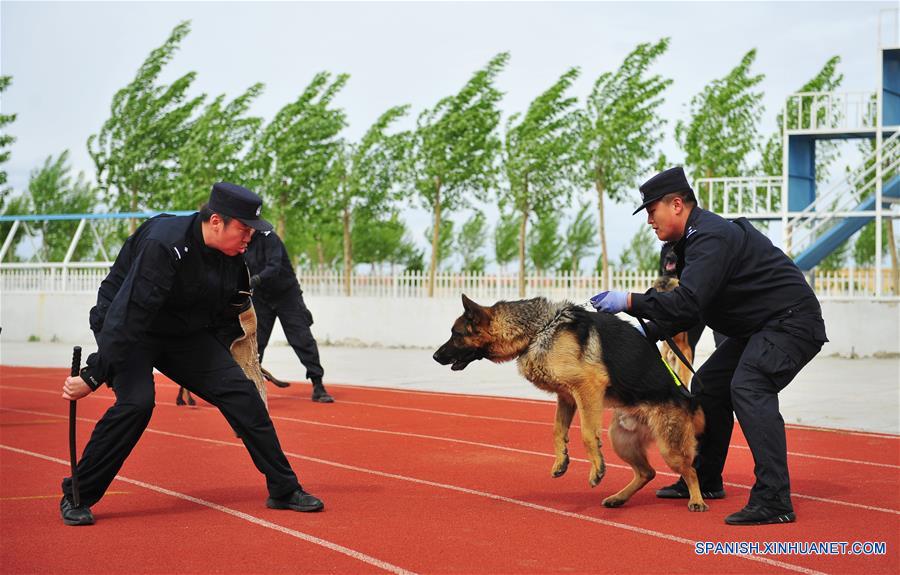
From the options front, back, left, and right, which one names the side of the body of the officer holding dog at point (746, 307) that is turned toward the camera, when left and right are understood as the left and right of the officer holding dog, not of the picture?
left

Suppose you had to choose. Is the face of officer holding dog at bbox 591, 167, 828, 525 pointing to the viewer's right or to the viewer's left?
to the viewer's left

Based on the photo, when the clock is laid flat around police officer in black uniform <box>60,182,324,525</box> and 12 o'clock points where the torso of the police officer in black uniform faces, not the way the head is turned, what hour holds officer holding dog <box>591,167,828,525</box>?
The officer holding dog is roughly at 11 o'clock from the police officer in black uniform.

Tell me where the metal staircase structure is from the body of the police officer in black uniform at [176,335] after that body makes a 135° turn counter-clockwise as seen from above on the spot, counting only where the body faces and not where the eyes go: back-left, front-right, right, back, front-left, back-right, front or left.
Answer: front-right

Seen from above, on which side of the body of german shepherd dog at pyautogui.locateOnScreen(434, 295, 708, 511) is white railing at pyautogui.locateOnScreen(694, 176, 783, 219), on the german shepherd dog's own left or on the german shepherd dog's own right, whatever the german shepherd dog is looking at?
on the german shepherd dog's own right

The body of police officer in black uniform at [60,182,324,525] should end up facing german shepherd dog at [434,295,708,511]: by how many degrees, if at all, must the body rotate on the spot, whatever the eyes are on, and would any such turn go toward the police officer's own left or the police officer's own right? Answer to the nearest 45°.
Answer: approximately 45° to the police officer's own left

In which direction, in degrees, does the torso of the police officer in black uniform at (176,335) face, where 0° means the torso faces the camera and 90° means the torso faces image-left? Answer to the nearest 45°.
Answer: approximately 315°

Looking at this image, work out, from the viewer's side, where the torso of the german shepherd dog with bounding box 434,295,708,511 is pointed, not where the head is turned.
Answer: to the viewer's left

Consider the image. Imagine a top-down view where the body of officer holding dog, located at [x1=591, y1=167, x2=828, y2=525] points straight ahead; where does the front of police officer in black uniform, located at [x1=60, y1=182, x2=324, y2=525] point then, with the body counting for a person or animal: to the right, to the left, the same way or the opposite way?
the opposite way

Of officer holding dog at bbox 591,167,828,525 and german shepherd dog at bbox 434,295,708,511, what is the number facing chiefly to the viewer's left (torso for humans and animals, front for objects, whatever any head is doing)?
2

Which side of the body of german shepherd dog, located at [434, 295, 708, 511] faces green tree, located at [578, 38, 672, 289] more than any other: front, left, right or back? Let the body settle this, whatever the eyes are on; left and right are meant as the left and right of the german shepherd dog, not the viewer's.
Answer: right

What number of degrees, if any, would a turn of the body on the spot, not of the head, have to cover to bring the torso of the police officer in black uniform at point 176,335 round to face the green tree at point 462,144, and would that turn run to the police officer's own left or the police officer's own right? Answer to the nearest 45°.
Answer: approximately 135° to the police officer's own left

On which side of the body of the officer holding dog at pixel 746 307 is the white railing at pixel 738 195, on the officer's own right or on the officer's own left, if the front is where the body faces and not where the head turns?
on the officer's own right

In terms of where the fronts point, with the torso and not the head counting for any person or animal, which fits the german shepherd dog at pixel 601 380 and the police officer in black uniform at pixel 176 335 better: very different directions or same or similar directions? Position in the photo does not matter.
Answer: very different directions
